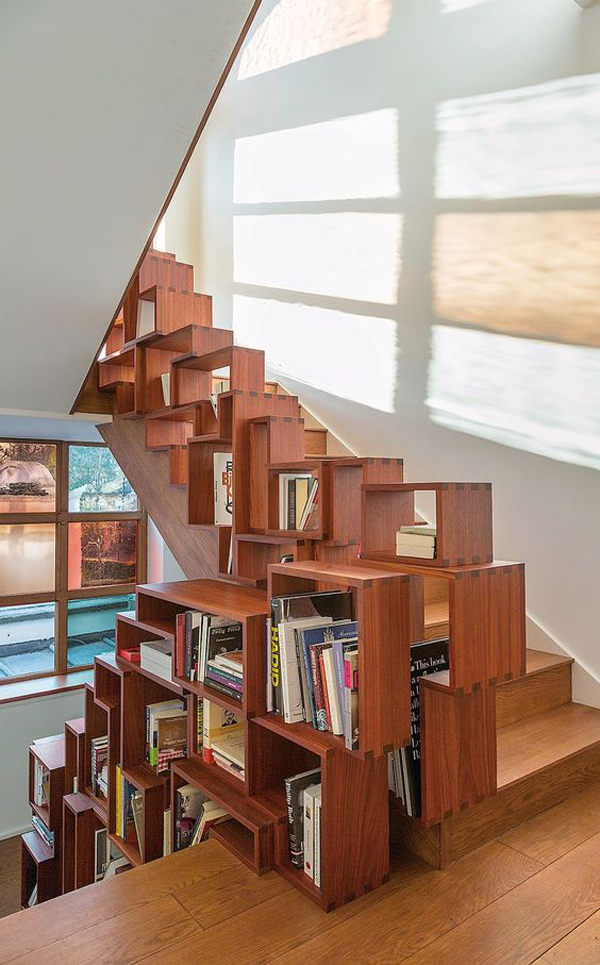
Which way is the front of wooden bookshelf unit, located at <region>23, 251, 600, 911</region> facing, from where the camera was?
facing the viewer and to the left of the viewer

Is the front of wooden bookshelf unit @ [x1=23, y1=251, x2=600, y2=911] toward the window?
no

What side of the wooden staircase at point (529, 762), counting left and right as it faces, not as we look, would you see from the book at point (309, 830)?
right

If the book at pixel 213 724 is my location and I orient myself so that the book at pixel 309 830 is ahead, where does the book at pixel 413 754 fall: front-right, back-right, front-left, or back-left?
front-left

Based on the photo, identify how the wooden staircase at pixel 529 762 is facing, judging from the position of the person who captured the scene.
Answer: facing the viewer and to the right of the viewer

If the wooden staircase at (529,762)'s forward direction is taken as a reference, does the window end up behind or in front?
behind

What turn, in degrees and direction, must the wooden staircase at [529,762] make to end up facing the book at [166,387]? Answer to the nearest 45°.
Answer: approximately 135° to its right
